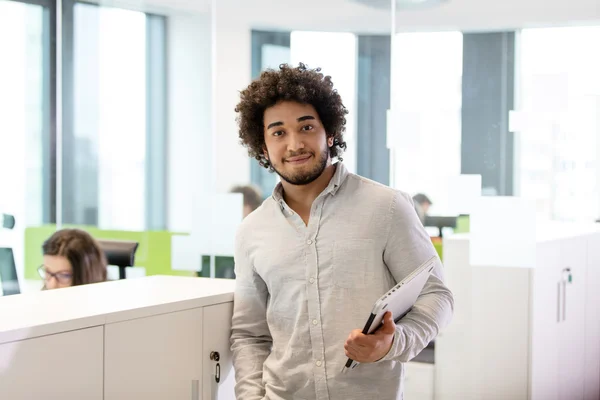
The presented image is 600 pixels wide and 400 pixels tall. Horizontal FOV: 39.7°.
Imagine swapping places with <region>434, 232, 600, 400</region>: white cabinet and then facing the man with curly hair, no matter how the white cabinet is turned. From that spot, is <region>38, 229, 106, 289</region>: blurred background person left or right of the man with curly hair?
right

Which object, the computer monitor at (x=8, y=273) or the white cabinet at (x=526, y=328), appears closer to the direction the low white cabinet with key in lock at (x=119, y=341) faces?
the white cabinet at (x=526, y=328)

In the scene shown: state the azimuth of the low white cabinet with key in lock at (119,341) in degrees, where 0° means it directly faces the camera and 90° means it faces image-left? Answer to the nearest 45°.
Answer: approximately 315°

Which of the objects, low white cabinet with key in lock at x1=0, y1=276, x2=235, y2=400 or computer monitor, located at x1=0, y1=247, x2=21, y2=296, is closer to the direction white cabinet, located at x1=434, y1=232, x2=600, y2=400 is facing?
the low white cabinet with key in lock

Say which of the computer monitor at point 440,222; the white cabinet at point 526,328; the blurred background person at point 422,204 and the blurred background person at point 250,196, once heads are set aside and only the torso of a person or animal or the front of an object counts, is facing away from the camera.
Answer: the computer monitor

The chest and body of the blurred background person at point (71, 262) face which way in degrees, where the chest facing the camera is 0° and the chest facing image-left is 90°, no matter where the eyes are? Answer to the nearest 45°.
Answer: approximately 45°

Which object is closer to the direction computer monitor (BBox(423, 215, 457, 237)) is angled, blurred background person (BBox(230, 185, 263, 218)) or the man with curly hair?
the blurred background person

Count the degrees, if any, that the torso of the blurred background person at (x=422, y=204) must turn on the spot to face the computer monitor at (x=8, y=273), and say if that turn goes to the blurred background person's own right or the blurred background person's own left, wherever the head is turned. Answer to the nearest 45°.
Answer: approximately 135° to the blurred background person's own right

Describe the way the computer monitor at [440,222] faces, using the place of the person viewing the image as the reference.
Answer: facing away from the viewer
